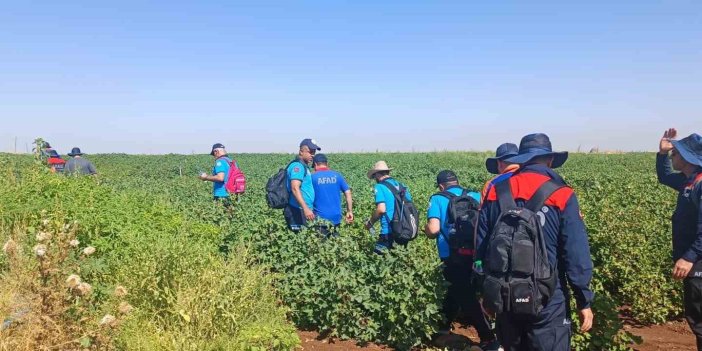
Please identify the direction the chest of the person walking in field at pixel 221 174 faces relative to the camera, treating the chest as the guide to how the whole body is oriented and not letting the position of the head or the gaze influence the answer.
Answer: to the viewer's left

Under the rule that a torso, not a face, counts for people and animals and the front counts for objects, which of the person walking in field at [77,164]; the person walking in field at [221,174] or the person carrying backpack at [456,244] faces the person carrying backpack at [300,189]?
the person carrying backpack at [456,244]

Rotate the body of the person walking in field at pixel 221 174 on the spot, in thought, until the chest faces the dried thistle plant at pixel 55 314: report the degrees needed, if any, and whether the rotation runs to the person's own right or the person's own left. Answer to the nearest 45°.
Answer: approximately 90° to the person's own left

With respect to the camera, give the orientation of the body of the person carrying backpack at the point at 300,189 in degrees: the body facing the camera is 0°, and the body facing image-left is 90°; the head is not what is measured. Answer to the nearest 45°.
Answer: approximately 270°

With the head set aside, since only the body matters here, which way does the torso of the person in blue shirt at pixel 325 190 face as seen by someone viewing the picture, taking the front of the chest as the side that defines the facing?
away from the camera

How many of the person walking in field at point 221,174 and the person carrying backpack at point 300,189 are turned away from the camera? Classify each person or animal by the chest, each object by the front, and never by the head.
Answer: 0

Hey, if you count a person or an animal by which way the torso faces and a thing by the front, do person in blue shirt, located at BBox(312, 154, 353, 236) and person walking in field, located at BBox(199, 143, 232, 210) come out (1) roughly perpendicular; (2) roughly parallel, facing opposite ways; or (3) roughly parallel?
roughly perpendicular

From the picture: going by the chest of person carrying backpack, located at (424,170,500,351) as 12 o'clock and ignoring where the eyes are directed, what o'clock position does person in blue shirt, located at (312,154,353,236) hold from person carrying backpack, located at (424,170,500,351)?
person in blue shirt, located at (312,154,353,236) is roughly at 12 o'clock from person carrying backpack, located at (424,170,500,351).

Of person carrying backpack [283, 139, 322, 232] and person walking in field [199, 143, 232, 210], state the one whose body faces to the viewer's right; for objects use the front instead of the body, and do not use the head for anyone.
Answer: the person carrying backpack

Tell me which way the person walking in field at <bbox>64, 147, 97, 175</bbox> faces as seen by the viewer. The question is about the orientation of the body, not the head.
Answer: away from the camera

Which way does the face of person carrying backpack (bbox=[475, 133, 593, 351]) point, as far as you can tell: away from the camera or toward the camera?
away from the camera

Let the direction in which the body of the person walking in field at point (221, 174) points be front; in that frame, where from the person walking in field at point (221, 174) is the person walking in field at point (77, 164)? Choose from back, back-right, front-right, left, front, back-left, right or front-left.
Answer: front-right

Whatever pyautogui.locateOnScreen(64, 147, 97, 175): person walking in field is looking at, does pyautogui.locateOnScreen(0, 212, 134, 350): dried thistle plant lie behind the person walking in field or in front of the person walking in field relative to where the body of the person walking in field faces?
behind

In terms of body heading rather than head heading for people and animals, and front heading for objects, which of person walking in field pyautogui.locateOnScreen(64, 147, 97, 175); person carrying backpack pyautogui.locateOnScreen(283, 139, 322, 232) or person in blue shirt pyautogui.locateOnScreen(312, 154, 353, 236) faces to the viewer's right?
person carrying backpack pyautogui.locateOnScreen(283, 139, 322, 232)

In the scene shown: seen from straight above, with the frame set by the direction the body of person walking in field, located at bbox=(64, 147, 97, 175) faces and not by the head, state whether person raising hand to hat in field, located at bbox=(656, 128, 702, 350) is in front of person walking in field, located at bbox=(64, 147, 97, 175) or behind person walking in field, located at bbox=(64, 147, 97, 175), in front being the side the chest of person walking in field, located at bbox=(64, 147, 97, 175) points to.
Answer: behind

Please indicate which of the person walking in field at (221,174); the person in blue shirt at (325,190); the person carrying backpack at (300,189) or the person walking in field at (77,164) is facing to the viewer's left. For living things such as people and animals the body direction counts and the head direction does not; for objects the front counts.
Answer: the person walking in field at (221,174)

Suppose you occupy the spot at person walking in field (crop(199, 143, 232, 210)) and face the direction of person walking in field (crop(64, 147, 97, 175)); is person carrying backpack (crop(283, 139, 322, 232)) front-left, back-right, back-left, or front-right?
back-left

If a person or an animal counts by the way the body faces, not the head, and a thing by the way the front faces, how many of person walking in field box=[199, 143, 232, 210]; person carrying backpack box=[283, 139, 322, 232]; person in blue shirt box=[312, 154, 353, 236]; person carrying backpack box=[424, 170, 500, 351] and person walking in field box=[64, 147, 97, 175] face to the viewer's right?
1
